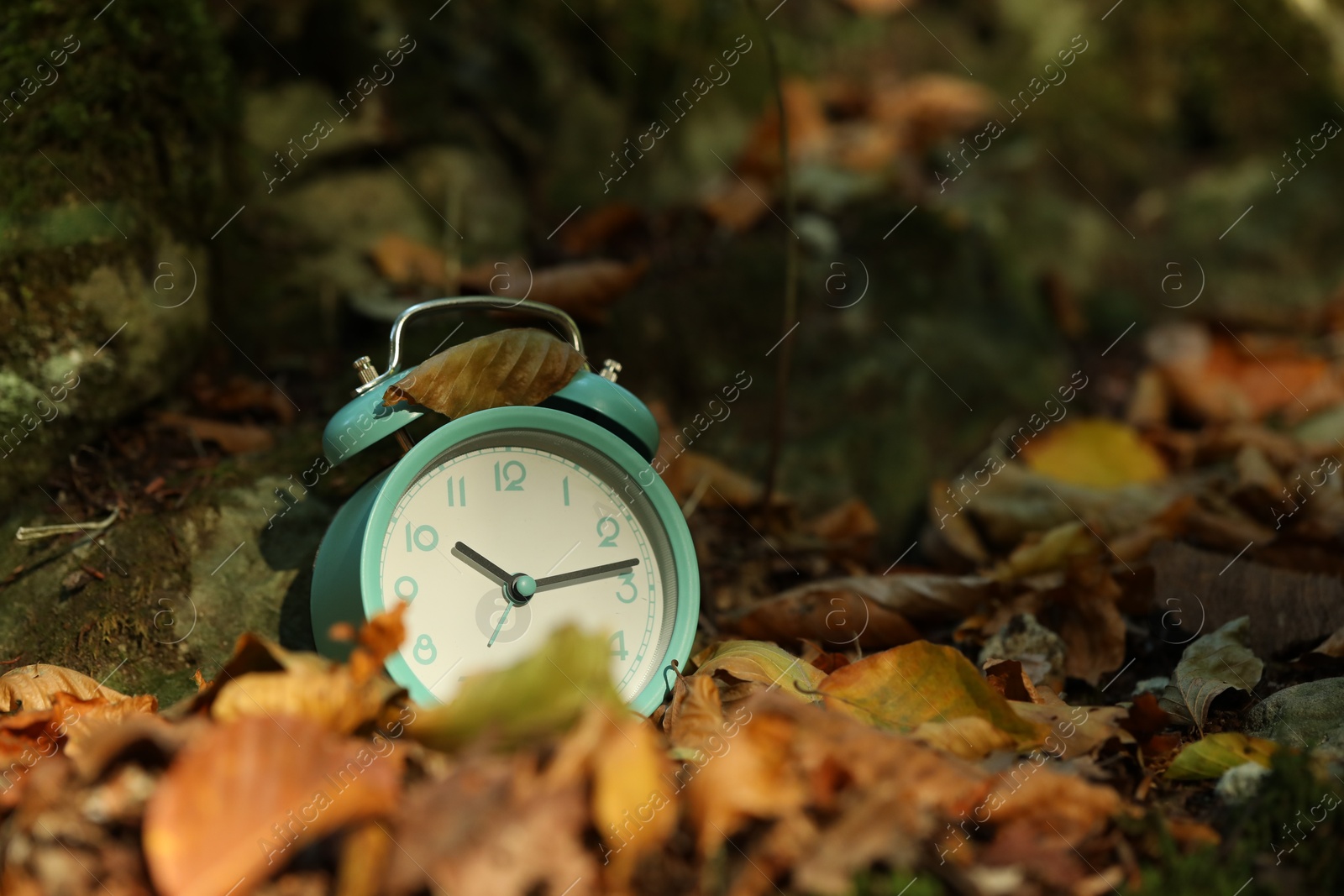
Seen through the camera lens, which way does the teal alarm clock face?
facing the viewer and to the right of the viewer

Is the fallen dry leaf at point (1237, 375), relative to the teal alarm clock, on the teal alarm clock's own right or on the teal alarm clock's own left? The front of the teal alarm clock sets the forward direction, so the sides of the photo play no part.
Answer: on the teal alarm clock's own left

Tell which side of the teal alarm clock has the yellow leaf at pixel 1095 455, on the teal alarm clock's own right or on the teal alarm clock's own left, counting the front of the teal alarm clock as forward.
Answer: on the teal alarm clock's own left

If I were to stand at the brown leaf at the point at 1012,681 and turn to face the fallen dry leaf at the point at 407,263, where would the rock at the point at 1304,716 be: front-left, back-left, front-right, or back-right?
back-right

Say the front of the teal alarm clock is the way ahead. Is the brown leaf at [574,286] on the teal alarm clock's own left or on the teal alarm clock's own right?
on the teal alarm clock's own left
